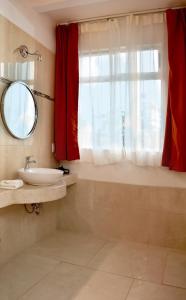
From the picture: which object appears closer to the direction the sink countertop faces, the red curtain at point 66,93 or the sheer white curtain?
the sheer white curtain

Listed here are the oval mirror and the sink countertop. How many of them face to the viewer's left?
0

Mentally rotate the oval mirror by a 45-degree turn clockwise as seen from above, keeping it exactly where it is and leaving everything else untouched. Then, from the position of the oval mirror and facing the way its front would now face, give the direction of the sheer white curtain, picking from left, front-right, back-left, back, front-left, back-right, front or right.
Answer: left

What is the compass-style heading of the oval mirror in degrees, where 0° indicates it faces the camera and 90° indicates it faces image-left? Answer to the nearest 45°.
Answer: approximately 315°
